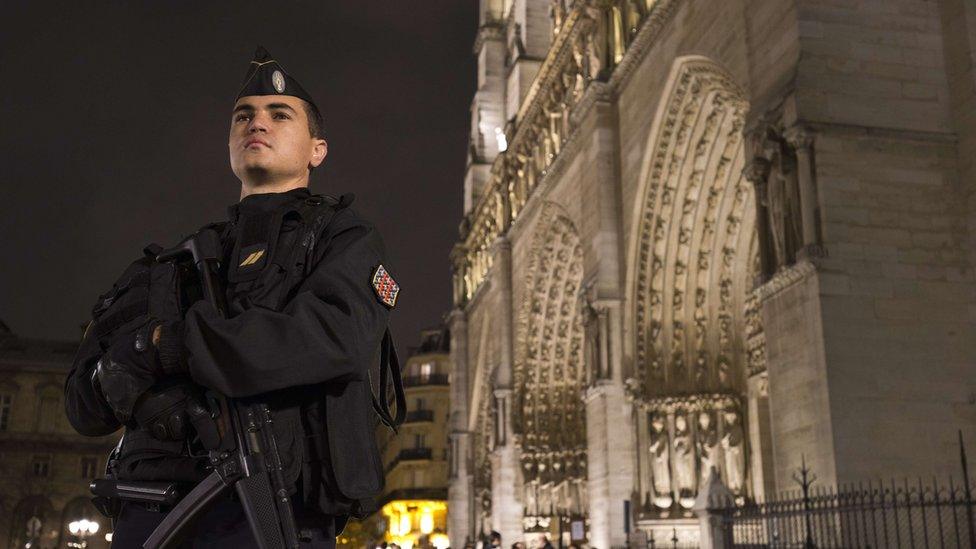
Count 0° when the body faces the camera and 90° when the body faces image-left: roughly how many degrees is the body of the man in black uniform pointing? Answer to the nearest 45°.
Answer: approximately 45°

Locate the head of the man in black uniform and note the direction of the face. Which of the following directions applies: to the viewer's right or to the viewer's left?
to the viewer's left

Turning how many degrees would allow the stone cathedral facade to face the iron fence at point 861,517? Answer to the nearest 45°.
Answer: approximately 45° to its left

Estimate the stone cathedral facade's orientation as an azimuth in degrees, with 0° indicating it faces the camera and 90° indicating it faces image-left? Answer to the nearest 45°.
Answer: approximately 45°

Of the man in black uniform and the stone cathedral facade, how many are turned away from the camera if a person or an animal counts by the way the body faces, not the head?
0

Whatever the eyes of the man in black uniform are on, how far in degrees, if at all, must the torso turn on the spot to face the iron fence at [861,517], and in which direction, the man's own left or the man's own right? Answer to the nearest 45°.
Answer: approximately 180°
